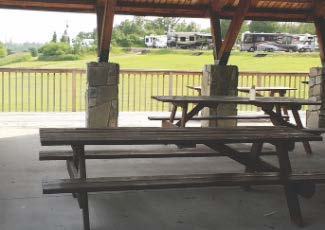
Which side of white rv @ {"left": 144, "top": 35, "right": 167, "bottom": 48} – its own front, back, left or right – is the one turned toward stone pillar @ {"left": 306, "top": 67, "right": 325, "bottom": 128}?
left

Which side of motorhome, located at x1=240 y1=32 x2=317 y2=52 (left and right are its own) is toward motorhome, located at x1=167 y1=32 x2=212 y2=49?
front

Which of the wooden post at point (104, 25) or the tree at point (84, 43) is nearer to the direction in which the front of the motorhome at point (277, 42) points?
the tree

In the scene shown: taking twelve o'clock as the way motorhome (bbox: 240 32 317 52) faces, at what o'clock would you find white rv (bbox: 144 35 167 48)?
The white rv is roughly at 11 o'clock from the motorhome.

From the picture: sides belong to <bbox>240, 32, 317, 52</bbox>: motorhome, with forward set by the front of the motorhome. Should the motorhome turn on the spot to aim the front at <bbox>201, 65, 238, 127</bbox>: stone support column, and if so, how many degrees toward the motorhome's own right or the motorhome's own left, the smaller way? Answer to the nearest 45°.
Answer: approximately 90° to the motorhome's own left

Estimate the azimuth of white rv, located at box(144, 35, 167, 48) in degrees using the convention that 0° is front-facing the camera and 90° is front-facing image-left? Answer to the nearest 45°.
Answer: approximately 90°

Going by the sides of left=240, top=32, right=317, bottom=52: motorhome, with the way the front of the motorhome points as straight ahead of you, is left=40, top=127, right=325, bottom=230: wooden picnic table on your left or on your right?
on your left

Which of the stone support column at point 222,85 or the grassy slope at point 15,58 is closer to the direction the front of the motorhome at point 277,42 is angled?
the grassy slope

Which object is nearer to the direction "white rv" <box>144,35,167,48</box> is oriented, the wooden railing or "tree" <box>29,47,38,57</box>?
the tree

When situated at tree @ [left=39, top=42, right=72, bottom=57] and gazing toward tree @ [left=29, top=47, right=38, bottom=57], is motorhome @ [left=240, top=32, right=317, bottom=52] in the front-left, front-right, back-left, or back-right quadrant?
back-right

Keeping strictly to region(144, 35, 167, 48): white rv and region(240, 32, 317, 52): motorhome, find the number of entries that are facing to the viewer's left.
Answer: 2

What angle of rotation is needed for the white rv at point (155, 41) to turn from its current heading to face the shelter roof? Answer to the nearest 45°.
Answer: approximately 90° to its left

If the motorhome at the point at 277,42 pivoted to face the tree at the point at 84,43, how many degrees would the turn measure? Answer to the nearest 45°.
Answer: approximately 45° to its left

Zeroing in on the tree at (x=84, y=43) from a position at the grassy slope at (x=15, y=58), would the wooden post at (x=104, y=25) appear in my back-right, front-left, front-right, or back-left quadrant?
back-right

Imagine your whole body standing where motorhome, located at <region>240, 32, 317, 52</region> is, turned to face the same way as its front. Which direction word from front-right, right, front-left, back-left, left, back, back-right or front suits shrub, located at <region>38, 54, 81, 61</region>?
front-left

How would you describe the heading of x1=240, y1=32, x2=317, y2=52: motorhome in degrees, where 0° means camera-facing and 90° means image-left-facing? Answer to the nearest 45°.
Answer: approximately 90°
